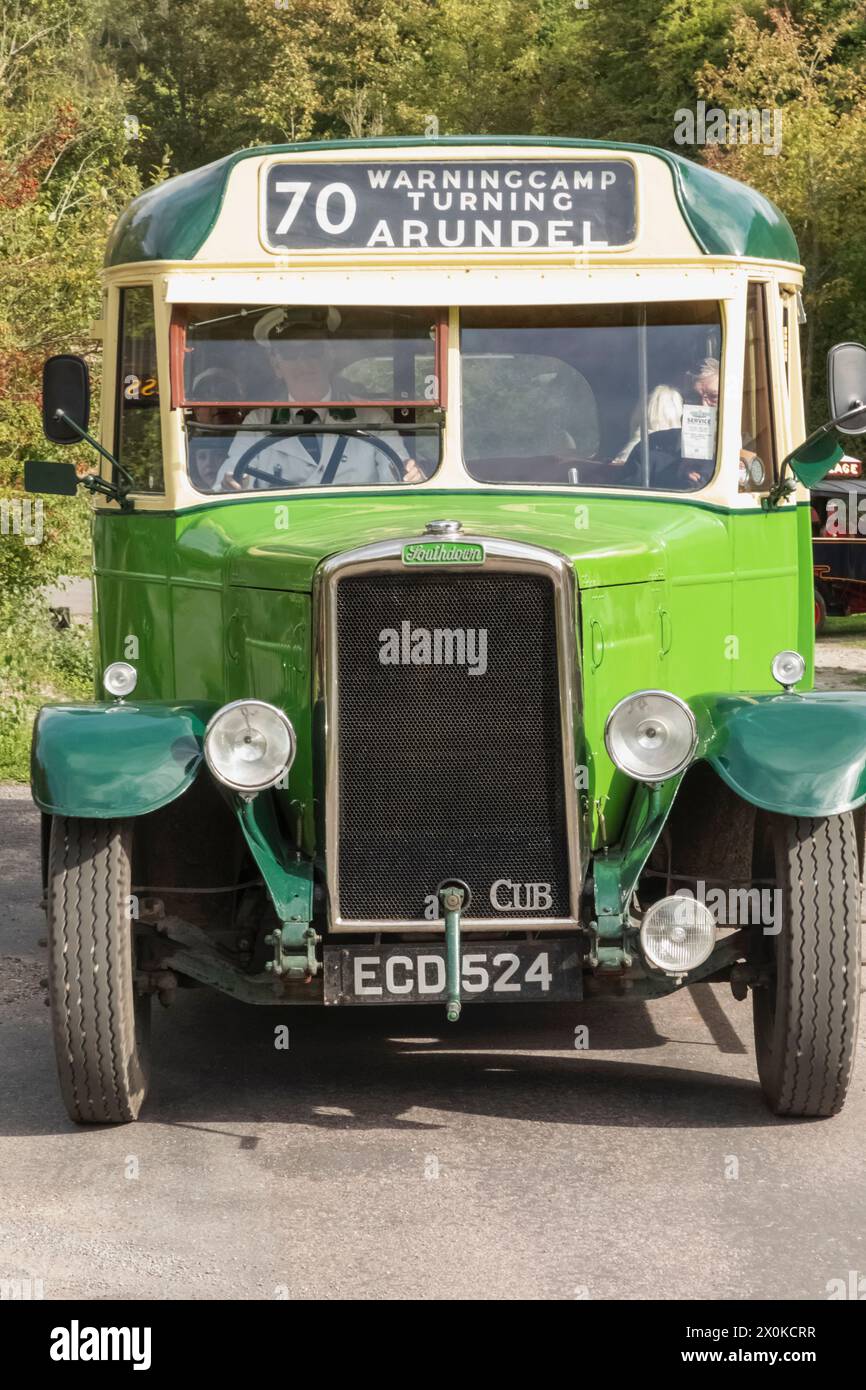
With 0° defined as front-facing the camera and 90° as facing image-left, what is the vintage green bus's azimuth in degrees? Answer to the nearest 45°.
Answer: approximately 0°

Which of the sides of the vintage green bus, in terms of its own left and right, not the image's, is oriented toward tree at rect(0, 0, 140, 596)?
back

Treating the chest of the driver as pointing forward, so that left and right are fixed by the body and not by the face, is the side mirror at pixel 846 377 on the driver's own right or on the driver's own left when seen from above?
on the driver's own left

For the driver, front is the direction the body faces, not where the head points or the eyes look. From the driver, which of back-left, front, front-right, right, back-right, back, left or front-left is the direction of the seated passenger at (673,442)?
left

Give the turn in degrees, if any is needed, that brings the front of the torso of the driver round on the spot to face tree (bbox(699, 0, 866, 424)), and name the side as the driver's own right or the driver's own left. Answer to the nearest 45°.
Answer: approximately 180°

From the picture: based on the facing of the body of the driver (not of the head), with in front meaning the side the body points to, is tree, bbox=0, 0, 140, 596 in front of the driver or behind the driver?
behind

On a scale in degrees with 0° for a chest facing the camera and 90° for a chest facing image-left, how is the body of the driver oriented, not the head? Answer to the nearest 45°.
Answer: approximately 0°

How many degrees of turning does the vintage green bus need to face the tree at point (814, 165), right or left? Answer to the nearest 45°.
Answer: approximately 180°
